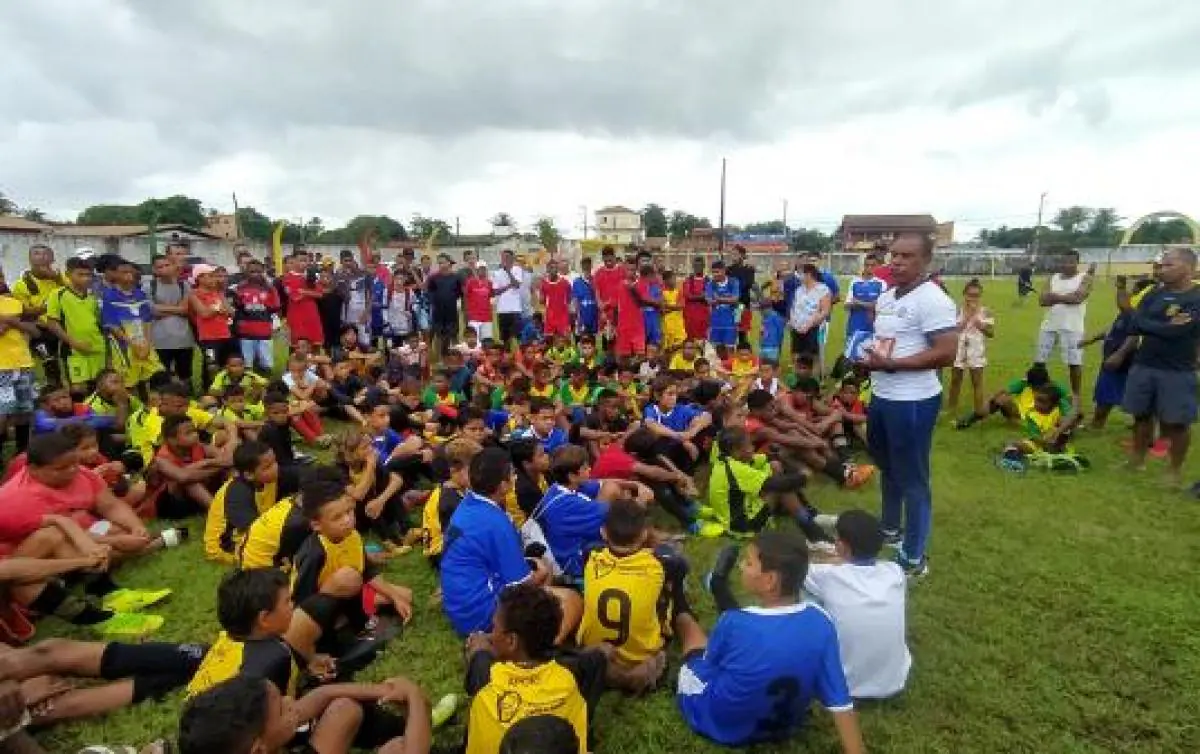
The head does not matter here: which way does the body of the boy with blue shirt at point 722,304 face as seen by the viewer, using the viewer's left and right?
facing the viewer

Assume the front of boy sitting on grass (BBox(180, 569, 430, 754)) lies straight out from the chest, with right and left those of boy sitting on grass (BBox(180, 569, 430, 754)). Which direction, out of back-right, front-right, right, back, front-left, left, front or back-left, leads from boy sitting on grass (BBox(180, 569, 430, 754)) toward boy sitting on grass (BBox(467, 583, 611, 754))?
front-right

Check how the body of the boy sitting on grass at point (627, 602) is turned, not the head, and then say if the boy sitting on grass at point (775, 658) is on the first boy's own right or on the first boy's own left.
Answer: on the first boy's own right

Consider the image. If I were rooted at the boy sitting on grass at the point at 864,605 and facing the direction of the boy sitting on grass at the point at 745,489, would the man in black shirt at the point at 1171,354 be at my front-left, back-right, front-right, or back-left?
front-right

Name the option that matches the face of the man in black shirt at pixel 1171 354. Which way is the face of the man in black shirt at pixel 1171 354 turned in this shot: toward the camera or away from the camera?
toward the camera

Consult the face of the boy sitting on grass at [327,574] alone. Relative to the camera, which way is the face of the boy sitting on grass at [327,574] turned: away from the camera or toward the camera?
toward the camera

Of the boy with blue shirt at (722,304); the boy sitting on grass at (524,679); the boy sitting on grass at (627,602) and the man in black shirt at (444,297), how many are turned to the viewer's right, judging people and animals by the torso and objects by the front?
0

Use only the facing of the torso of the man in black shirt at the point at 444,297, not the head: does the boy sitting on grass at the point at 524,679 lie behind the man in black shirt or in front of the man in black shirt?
in front

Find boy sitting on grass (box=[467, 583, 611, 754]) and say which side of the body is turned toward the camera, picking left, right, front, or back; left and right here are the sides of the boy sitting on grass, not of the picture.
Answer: back

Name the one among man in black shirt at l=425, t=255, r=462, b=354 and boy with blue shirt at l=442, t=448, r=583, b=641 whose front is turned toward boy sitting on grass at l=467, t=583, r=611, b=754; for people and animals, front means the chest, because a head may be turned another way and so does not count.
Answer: the man in black shirt

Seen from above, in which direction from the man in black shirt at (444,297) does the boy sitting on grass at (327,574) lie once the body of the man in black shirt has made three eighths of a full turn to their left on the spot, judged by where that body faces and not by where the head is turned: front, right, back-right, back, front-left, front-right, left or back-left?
back-right

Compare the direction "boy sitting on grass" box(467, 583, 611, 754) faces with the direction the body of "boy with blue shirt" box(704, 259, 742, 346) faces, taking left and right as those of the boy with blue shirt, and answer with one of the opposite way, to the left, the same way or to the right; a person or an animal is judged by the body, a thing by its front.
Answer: the opposite way

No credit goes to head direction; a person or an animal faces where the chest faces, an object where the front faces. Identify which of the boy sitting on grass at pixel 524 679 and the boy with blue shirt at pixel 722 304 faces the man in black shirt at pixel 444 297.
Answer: the boy sitting on grass

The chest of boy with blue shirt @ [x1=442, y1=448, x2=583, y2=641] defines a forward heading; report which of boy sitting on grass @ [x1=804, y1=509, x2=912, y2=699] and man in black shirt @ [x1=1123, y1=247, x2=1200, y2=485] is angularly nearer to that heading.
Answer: the man in black shirt

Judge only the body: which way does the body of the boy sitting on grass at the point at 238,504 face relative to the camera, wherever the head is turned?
to the viewer's right

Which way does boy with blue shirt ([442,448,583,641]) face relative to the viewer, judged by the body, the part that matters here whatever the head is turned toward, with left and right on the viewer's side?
facing away from the viewer and to the right of the viewer

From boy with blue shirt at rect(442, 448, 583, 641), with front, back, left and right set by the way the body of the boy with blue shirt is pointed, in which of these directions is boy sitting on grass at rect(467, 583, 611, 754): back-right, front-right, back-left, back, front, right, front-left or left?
back-right

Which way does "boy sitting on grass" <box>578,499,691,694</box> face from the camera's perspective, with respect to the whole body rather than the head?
away from the camera

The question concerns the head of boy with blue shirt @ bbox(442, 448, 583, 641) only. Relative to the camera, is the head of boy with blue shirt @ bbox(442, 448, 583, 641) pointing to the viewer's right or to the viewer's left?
to the viewer's right
